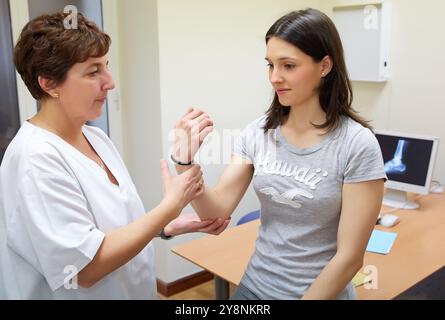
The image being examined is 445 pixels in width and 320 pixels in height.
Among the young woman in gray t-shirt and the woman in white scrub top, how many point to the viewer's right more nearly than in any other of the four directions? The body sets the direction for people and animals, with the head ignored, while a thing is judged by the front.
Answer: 1

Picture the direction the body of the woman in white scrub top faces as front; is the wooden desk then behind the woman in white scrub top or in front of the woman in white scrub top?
in front

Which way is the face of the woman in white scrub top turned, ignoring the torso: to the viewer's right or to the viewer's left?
to the viewer's right

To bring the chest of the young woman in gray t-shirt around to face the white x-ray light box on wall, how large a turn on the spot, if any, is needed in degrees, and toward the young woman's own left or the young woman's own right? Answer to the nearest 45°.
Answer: approximately 135° to the young woman's own right

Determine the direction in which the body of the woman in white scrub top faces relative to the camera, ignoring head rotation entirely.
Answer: to the viewer's right

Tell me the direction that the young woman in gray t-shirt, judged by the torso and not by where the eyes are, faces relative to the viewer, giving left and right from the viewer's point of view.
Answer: facing the viewer and to the left of the viewer

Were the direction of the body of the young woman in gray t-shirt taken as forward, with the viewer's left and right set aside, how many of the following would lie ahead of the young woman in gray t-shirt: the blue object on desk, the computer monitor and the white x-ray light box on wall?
0

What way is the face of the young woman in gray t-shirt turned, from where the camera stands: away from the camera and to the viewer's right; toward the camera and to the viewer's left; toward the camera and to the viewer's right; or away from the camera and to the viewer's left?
toward the camera and to the viewer's left

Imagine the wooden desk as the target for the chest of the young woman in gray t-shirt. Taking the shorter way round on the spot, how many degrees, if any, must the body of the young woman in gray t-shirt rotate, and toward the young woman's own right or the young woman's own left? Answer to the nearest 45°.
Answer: approximately 180°
